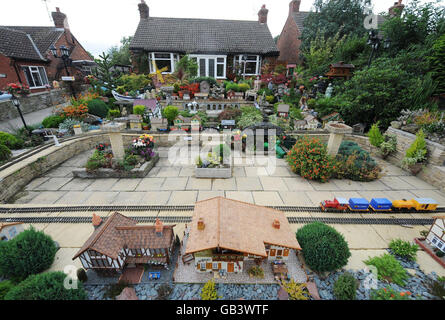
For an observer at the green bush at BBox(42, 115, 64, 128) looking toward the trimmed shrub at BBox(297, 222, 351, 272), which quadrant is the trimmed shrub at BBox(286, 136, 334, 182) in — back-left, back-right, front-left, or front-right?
front-left

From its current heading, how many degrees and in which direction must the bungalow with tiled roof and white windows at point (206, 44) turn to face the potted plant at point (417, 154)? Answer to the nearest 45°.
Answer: approximately 45° to its left

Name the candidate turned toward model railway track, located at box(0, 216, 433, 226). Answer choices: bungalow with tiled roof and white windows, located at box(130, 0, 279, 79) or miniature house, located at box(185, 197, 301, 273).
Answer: the bungalow with tiled roof and white windows

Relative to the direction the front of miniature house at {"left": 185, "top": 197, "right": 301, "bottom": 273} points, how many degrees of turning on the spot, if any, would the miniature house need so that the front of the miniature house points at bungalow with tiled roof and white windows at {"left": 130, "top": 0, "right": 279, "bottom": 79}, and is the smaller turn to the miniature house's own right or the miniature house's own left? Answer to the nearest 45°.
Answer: approximately 180°

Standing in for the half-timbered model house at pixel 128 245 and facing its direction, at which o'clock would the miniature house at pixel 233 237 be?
The miniature house is roughly at 10 o'clock from the half-timbered model house.

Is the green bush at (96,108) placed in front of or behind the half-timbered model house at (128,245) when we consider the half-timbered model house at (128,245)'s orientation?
behind

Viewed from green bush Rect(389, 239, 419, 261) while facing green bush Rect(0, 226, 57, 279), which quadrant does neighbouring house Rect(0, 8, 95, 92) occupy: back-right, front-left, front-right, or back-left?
front-right

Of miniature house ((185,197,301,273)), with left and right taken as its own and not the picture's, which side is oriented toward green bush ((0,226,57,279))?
right

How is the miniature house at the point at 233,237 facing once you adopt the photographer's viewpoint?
facing the viewer

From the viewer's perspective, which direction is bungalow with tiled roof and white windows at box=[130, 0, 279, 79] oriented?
toward the camera

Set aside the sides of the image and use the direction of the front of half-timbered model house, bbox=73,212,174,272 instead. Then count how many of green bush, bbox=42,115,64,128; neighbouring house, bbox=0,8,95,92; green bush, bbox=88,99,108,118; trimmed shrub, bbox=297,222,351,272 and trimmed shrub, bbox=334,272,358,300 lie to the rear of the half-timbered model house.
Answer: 3

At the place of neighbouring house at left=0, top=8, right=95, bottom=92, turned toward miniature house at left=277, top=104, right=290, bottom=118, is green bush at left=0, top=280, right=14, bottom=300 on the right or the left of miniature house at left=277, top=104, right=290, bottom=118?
right
